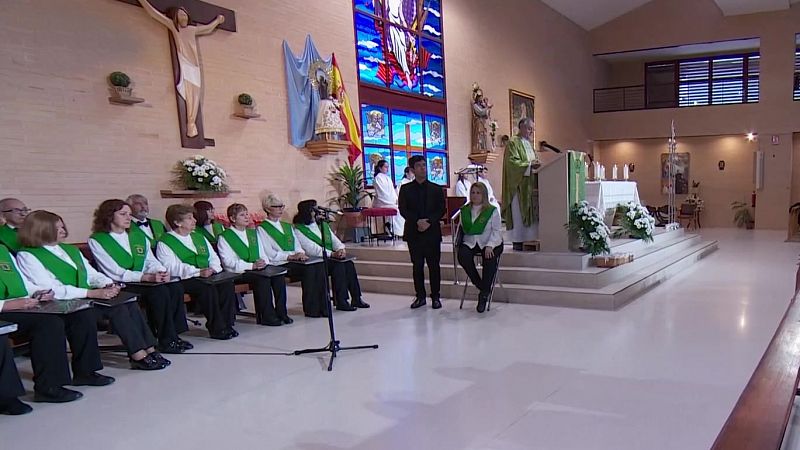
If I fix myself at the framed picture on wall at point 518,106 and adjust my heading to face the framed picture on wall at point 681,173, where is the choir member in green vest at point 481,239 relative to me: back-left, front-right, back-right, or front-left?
back-right

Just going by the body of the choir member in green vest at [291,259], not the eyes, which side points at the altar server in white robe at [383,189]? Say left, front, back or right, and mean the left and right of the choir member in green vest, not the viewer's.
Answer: left

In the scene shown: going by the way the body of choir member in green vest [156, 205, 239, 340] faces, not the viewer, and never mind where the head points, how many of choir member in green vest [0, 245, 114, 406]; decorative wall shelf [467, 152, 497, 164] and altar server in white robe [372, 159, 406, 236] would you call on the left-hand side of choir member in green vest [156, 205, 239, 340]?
2

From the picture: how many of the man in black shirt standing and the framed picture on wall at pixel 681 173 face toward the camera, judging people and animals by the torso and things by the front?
2

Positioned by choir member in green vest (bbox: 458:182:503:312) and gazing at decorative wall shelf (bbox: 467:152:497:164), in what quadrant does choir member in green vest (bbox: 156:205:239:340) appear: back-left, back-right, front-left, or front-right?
back-left

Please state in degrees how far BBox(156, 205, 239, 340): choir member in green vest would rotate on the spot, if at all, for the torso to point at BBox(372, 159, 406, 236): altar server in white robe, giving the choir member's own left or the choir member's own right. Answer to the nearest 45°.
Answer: approximately 90° to the choir member's own left

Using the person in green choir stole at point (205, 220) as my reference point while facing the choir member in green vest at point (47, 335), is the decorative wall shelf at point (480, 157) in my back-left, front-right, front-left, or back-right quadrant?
back-left

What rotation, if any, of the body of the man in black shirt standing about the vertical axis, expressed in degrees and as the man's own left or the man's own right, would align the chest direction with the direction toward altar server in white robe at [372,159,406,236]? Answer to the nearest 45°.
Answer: approximately 180°
